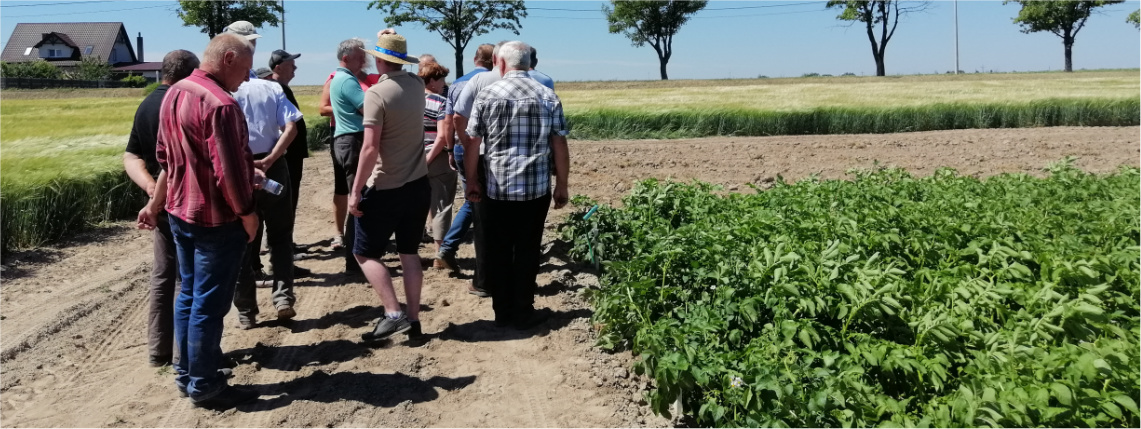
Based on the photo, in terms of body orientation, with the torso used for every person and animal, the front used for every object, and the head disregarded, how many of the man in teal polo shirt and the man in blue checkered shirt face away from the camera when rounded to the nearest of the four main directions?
1

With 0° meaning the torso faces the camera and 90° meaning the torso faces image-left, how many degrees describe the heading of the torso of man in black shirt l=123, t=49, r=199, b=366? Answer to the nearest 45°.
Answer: approximately 225°

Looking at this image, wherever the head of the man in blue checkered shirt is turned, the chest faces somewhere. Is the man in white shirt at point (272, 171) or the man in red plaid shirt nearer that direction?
the man in white shirt

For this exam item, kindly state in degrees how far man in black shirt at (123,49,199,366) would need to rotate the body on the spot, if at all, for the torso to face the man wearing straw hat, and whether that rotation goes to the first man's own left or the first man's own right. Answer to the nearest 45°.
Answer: approximately 45° to the first man's own right

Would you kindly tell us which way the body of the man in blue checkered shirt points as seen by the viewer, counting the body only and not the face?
away from the camera

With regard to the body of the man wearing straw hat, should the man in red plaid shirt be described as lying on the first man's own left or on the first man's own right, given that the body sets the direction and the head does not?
on the first man's own left

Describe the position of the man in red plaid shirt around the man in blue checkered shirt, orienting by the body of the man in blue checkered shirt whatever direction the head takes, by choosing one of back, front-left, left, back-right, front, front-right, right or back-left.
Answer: back-left

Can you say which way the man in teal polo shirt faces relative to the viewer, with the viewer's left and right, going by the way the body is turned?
facing to the right of the viewer

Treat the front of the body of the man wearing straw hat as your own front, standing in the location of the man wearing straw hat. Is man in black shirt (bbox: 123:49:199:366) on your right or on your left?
on your left

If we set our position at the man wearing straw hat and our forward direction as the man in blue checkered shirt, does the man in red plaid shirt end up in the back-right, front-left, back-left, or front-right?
back-right

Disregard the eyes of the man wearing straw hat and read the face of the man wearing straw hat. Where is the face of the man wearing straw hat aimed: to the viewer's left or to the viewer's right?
to the viewer's left
